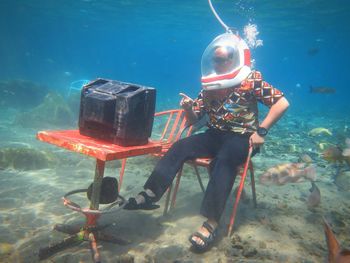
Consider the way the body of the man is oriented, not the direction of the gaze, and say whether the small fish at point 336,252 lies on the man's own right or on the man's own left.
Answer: on the man's own left

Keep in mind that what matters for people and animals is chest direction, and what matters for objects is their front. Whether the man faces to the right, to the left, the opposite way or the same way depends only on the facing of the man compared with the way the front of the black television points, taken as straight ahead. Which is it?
the opposite way

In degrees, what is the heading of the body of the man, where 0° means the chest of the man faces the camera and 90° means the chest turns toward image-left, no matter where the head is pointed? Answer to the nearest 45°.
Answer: approximately 45°

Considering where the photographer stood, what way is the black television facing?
facing away from the viewer and to the right of the viewer

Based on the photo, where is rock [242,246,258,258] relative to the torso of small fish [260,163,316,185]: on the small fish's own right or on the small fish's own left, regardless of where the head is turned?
on the small fish's own left

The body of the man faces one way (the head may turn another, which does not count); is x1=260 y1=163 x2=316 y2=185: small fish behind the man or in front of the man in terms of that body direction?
behind

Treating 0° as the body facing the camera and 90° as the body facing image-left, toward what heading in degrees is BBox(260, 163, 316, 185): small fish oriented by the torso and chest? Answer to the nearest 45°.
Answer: approximately 90°
